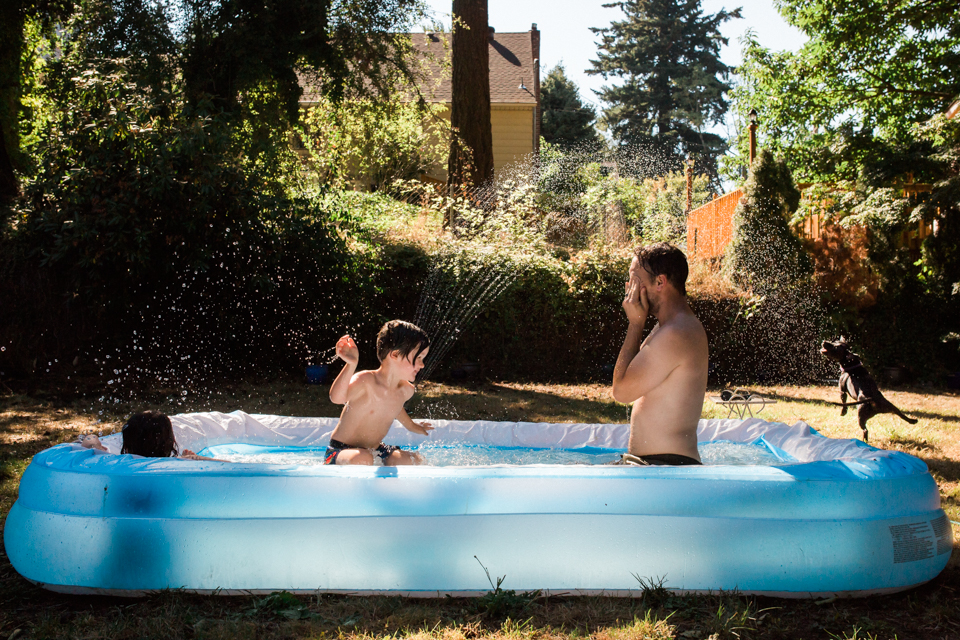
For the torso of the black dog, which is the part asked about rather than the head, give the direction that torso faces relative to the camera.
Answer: to the viewer's left

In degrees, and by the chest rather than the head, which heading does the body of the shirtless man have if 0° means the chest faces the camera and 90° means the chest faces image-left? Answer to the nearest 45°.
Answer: approximately 90°

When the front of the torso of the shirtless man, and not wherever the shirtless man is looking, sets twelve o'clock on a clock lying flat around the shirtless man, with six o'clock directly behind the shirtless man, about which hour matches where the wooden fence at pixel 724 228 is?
The wooden fence is roughly at 3 o'clock from the shirtless man.

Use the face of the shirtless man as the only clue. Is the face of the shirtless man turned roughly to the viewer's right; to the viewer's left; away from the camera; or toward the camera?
to the viewer's left

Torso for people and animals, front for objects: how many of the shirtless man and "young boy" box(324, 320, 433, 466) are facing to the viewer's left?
1

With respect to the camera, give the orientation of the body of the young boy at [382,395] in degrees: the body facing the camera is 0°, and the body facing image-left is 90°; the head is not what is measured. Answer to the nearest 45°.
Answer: approximately 315°

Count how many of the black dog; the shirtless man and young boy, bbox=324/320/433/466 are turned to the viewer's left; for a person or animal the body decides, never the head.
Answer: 2

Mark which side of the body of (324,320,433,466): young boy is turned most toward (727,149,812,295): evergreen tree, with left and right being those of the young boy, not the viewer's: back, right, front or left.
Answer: left

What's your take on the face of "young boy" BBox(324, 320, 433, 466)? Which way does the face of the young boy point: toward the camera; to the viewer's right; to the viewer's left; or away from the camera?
to the viewer's right

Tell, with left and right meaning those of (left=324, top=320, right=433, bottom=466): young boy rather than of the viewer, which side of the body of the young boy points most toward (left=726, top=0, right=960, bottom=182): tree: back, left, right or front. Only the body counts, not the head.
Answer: left
